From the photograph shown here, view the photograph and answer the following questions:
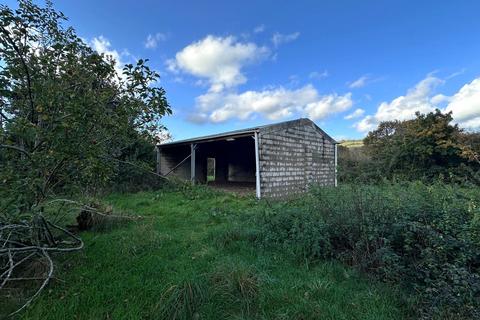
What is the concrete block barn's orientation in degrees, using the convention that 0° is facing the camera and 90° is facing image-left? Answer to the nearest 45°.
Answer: approximately 45°

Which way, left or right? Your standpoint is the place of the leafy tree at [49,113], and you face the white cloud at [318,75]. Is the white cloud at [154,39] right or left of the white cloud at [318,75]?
left

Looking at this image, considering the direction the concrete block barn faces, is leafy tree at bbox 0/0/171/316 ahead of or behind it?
ahead

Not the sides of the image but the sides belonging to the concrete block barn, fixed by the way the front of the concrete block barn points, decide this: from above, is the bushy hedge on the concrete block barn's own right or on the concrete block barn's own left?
on the concrete block barn's own left
